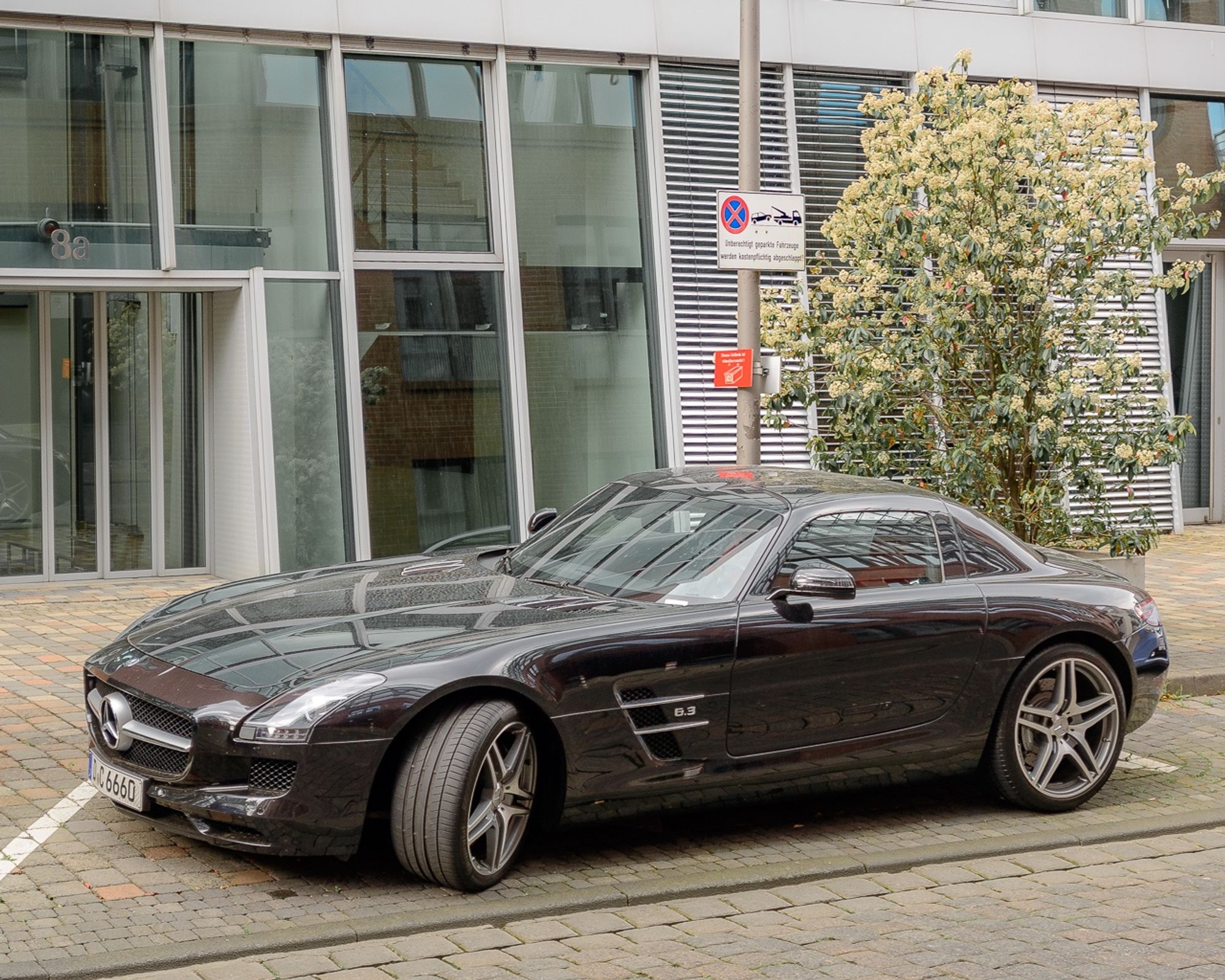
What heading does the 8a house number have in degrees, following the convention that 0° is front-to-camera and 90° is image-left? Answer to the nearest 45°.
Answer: approximately 0°

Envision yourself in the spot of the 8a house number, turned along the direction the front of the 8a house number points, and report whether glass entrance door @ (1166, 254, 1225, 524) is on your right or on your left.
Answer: on your left

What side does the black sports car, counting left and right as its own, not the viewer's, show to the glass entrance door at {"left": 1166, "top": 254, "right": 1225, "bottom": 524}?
back

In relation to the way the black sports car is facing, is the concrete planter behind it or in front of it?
behind

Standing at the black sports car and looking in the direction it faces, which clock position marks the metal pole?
The metal pole is roughly at 5 o'clock from the black sports car.

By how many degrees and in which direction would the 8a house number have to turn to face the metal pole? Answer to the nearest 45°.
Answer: approximately 45° to its left

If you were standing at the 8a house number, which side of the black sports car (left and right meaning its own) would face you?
right

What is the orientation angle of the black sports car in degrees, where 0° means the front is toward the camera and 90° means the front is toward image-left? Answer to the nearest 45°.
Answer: approximately 45°

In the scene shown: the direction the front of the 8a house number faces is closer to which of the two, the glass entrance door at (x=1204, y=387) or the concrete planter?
the concrete planter
